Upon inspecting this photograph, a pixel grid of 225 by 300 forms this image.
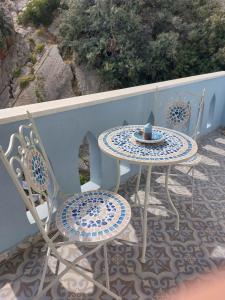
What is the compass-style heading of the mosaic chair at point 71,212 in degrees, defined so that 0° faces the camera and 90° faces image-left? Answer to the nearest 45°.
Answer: approximately 270°

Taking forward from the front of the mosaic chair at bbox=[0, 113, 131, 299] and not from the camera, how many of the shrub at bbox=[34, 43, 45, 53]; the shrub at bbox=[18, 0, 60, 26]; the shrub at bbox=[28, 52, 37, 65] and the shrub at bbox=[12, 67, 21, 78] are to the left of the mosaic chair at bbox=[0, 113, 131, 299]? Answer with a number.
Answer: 4

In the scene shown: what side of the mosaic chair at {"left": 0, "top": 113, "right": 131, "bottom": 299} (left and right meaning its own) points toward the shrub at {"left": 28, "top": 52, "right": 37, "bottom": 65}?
left

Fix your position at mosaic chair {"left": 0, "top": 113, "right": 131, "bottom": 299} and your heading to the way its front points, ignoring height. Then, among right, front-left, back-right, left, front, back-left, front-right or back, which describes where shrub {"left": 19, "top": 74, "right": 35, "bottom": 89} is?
left

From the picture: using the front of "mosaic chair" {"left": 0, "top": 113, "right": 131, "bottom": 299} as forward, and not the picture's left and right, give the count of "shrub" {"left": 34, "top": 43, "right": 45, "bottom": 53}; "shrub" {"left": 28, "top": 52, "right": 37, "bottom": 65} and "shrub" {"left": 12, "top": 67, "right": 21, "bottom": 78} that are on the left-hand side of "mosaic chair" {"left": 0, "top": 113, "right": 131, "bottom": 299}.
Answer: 3
